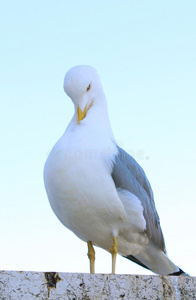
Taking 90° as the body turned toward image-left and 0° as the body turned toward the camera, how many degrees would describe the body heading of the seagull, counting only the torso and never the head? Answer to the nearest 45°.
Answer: approximately 45°
